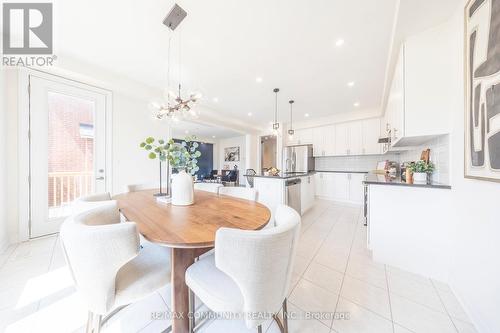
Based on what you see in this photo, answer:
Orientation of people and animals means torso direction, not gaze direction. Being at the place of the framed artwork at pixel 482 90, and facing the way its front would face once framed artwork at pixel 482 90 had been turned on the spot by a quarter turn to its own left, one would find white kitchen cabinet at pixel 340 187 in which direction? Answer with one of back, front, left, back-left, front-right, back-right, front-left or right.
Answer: back-right

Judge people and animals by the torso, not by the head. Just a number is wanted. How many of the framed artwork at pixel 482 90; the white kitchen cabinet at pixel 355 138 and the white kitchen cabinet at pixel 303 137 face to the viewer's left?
1

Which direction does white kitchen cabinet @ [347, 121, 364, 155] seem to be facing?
toward the camera

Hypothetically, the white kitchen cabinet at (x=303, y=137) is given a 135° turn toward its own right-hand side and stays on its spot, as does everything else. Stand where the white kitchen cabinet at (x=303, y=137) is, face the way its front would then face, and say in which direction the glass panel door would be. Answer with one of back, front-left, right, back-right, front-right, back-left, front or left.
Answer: left

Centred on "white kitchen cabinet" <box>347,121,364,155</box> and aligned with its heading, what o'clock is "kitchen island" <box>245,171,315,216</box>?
The kitchen island is roughly at 1 o'clock from the white kitchen cabinet.

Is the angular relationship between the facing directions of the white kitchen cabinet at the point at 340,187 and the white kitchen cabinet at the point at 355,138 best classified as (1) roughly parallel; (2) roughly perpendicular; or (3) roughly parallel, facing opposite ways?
roughly parallel

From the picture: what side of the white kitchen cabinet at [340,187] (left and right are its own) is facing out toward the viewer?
front

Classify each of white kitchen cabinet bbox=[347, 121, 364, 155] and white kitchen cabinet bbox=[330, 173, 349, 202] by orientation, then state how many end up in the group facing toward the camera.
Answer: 2

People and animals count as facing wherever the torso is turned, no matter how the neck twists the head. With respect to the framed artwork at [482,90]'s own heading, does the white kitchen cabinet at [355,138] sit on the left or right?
on its right

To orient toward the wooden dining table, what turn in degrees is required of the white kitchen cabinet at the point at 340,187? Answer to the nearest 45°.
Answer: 0° — it already faces it

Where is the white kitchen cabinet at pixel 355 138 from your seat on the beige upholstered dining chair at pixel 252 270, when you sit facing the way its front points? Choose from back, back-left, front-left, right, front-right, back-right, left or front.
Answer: right

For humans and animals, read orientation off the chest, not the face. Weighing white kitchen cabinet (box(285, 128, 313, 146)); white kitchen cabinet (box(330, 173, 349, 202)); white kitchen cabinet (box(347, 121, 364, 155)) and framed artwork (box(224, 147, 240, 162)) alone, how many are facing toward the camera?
4

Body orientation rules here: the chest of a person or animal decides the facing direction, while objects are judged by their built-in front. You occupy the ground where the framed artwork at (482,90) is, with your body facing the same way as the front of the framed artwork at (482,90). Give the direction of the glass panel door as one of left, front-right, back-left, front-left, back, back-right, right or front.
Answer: front-left

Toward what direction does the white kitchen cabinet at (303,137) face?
toward the camera

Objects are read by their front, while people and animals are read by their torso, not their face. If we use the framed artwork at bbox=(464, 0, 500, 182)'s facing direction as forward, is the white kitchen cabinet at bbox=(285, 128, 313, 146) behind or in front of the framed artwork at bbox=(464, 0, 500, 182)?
in front

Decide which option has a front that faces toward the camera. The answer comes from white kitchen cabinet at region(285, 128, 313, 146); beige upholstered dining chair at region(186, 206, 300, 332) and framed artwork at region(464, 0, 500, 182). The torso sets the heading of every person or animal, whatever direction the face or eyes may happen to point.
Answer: the white kitchen cabinet

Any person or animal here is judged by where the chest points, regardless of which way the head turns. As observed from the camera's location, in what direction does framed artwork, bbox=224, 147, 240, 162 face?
facing the viewer

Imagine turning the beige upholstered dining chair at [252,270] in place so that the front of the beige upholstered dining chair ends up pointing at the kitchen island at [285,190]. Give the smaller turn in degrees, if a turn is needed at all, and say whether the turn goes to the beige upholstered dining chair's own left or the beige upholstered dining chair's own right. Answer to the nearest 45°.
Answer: approximately 45° to the beige upholstered dining chair's own right
